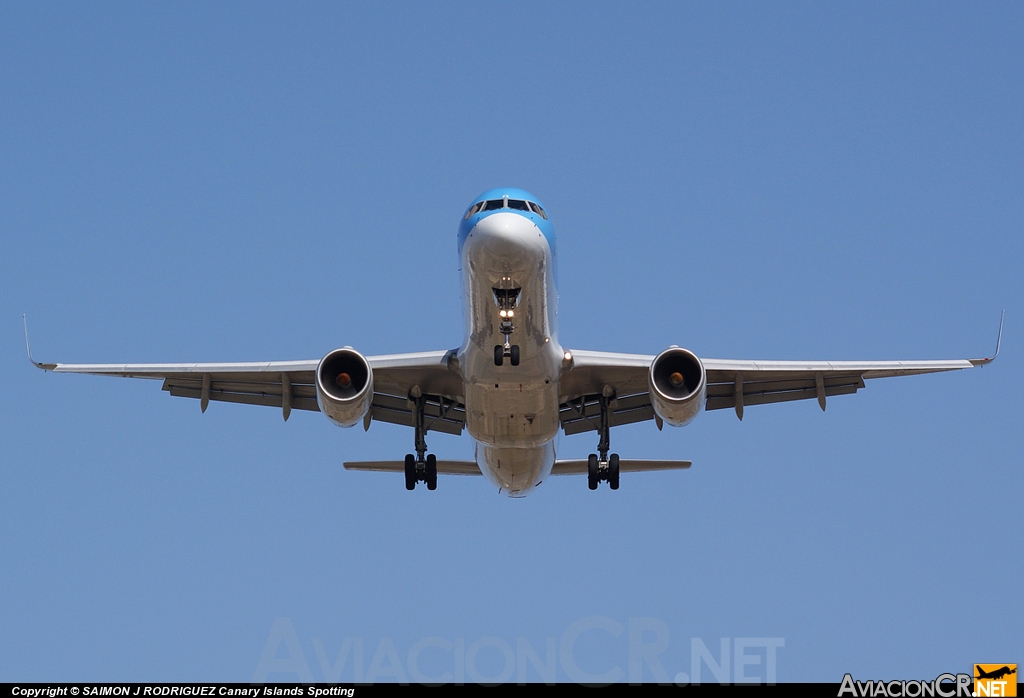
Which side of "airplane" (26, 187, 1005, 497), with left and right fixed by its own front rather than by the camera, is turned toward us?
front
